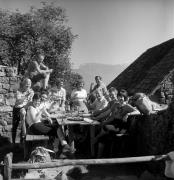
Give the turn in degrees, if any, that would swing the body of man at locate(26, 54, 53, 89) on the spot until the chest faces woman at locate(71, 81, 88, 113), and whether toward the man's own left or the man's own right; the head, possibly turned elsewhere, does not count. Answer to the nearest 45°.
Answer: approximately 45° to the man's own left

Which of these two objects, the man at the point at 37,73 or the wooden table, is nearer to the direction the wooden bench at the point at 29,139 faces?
the wooden table

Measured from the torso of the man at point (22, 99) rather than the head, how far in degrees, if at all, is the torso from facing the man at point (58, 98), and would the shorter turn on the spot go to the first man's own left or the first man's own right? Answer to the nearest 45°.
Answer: approximately 90° to the first man's own left

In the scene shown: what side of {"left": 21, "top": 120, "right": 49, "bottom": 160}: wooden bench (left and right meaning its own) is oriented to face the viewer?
right

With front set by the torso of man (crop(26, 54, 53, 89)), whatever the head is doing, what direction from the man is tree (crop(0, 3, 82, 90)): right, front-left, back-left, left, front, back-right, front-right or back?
back-left
